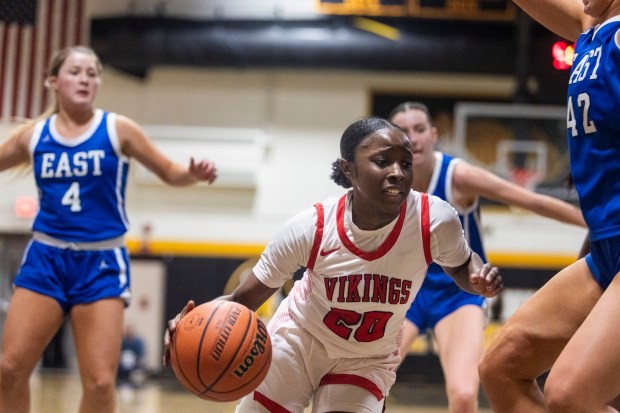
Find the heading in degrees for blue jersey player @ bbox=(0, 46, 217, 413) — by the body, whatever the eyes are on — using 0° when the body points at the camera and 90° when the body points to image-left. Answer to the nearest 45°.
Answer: approximately 0°

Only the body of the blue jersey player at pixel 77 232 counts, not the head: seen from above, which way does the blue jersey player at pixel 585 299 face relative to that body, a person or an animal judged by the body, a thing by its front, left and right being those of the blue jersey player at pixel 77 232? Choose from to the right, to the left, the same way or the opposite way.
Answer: to the right

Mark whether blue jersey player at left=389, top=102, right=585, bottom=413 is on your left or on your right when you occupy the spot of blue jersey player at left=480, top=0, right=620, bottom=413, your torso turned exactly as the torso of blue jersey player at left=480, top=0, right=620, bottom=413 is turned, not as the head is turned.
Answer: on your right

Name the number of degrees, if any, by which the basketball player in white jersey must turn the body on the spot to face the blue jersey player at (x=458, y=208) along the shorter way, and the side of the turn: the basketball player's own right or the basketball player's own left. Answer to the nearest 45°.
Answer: approximately 135° to the basketball player's own left

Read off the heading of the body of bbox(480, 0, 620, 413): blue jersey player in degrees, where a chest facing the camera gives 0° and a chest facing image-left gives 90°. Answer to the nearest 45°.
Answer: approximately 45°

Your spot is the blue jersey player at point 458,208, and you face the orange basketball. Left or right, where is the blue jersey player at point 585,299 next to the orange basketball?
left

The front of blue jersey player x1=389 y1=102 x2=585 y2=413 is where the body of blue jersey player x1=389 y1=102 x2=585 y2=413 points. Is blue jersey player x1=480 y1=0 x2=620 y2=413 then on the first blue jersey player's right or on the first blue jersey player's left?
on the first blue jersey player's left
